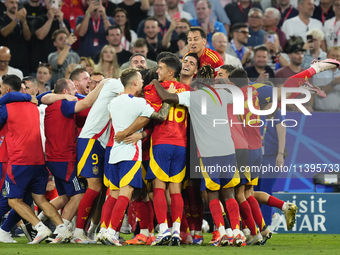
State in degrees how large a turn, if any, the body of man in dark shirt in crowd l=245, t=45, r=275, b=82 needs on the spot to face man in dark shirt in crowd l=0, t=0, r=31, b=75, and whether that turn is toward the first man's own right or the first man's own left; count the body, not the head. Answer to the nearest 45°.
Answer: approximately 90° to the first man's own right

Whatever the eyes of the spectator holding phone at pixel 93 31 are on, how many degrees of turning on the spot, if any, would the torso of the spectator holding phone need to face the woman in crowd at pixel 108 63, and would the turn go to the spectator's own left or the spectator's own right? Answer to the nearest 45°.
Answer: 0° — they already face them

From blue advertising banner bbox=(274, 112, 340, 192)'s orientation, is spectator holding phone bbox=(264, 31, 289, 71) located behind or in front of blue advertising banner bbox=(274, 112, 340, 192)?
behind

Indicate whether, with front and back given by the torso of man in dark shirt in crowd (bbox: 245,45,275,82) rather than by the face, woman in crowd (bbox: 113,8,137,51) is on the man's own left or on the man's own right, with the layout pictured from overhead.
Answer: on the man's own right

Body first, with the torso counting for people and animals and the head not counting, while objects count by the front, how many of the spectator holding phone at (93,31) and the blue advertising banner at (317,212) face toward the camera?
2

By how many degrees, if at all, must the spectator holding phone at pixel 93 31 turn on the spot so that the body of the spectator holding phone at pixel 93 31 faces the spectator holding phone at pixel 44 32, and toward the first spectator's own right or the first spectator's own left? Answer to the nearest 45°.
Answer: approximately 90° to the first spectator's own right

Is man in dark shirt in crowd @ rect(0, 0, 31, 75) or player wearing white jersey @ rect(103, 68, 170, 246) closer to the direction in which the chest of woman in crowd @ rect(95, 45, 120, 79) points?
the player wearing white jersey

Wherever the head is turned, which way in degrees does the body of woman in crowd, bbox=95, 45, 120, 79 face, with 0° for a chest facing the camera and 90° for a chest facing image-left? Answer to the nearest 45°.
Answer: approximately 0°
